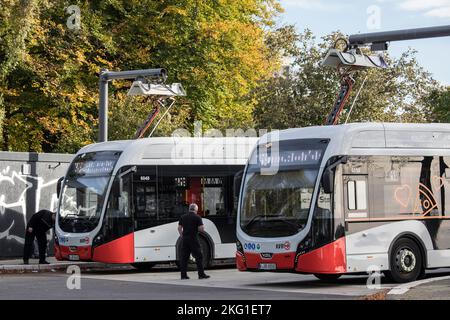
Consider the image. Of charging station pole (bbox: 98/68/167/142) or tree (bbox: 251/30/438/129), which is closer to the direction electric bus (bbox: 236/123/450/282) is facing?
the charging station pole

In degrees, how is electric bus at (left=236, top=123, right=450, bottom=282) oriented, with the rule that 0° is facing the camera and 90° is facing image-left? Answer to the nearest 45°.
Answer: approximately 45°

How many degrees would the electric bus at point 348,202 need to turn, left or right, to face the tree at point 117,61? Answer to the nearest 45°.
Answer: approximately 90° to its right

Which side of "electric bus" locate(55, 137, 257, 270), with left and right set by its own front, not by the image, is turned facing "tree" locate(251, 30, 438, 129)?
back

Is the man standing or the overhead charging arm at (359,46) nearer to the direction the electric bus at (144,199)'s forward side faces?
the man standing

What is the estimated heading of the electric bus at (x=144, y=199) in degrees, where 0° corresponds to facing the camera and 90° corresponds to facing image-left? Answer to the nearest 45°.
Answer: approximately 45°

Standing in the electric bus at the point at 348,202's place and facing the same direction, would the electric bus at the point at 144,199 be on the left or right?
on its right

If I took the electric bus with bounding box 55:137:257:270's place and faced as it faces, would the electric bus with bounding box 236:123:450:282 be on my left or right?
on my left

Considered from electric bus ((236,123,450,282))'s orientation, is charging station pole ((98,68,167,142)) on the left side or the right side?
on its right
